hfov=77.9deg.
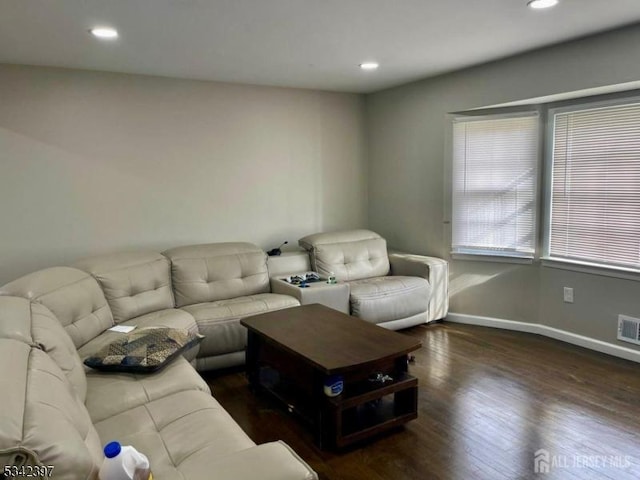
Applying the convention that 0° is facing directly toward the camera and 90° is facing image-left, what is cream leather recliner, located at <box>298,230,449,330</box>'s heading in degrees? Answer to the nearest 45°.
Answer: approximately 315°

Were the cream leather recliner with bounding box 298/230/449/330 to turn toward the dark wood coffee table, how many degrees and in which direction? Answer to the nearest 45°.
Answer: approximately 45° to its right

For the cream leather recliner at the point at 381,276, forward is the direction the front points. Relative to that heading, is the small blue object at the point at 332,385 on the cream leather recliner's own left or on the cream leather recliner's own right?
on the cream leather recliner's own right
